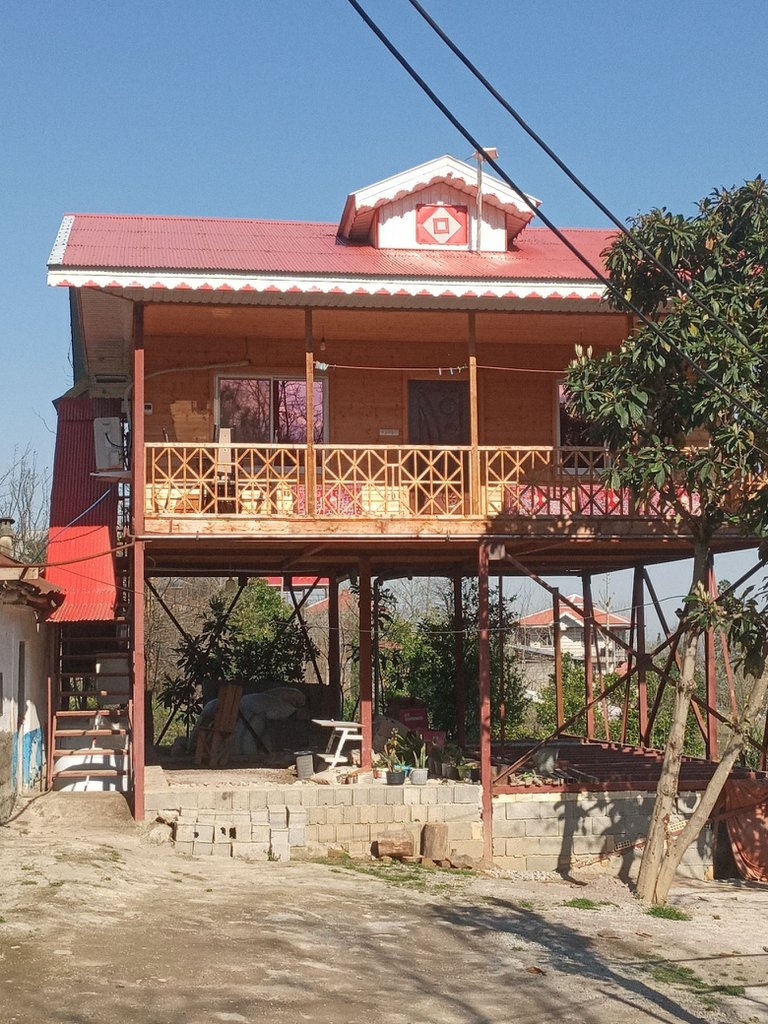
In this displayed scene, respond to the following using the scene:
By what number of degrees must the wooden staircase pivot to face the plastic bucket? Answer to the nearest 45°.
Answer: approximately 45° to its left

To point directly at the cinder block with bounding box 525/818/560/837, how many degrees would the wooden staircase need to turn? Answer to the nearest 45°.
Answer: approximately 45° to its left

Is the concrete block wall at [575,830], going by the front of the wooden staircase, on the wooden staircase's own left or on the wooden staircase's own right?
on the wooden staircase's own left

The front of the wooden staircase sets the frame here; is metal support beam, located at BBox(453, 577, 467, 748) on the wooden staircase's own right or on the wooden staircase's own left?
on the wooden staircase's own left

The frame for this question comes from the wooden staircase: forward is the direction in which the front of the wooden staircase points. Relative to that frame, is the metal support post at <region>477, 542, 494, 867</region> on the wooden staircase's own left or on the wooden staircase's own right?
on the wooden staircase's own left

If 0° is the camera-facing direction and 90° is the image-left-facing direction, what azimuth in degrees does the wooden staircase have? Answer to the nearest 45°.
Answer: approximately 0°

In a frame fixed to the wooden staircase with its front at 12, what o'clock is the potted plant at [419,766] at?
The potted plant is roughly at 10 o'clock from the wooden staircase.
